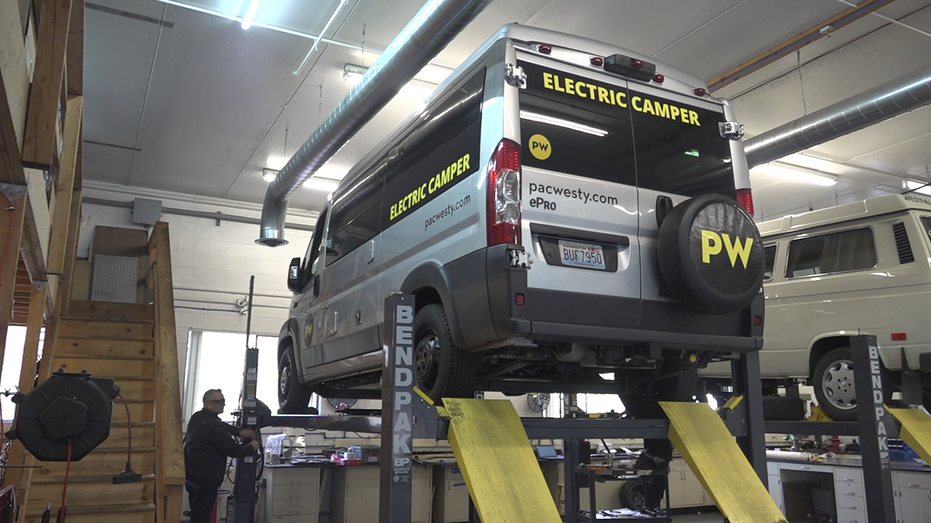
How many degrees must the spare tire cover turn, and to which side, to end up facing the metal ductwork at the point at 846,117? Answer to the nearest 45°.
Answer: approximately 135° to its left

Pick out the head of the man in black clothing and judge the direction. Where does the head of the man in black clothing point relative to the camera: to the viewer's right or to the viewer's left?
to the viewer's right

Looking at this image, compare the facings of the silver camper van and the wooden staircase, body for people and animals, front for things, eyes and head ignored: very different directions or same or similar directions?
very different directions

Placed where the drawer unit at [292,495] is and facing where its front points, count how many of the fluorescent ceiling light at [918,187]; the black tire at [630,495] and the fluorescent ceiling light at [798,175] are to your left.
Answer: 3

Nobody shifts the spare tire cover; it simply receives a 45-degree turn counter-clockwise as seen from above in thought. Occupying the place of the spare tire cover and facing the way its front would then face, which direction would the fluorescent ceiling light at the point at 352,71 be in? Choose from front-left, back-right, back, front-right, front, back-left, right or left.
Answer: back-left

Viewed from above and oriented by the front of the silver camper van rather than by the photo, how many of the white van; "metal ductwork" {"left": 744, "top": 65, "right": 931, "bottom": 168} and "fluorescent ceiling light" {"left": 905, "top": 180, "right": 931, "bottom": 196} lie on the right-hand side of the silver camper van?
3

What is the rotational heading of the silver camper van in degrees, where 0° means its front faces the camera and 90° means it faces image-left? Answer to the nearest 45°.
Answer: approximately 135°

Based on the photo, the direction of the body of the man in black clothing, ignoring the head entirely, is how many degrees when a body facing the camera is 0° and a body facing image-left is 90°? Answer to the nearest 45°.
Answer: approximately 270°

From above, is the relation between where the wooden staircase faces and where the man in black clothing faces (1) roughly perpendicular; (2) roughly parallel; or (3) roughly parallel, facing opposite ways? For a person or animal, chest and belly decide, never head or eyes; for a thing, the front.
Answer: roughly perpendicular

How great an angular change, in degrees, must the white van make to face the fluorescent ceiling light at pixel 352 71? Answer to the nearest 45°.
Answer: approximately 45° to its left
